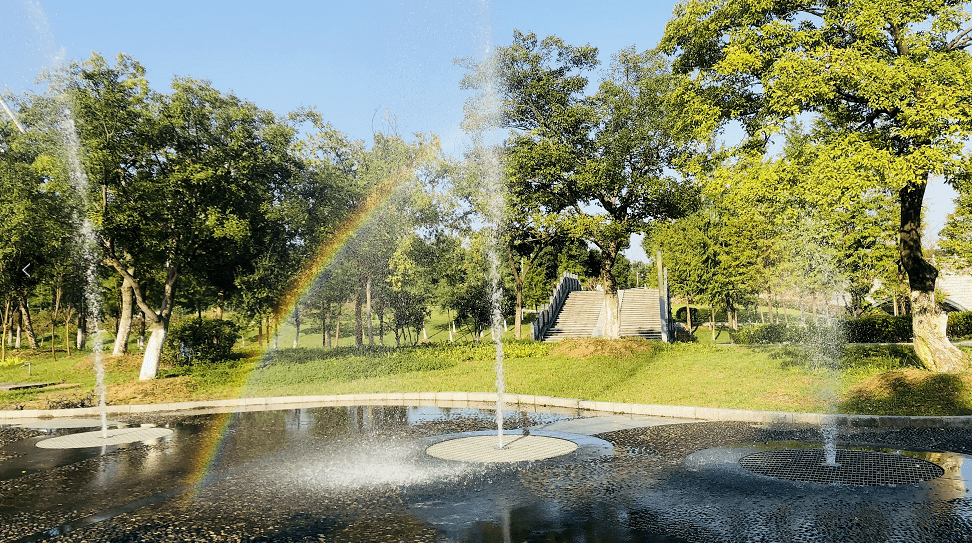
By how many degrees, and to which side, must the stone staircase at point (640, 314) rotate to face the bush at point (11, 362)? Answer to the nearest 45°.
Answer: approximately 45° to its right

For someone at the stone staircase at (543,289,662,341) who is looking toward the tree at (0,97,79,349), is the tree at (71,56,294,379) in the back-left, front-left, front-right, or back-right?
front-left

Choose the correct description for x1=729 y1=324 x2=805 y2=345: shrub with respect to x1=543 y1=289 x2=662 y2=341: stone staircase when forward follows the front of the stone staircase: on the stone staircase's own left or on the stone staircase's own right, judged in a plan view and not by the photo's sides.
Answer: on the stone staircase's own left

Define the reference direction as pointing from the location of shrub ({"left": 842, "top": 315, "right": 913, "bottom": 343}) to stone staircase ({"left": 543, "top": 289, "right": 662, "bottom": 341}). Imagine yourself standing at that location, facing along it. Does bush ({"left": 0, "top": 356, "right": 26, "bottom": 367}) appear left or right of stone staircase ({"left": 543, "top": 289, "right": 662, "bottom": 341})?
left

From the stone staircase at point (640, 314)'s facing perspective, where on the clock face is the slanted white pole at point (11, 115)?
The slanted white pole is roughly at 2 o'clock from the stone staircase.

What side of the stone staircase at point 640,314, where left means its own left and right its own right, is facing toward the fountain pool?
front

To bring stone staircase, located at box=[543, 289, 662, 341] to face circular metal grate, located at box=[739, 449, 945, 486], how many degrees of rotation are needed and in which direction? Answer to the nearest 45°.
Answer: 0° — it already faces it

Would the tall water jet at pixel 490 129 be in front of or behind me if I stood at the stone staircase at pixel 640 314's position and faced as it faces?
in front

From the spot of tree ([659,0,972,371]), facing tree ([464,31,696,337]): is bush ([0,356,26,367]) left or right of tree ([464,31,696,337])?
left

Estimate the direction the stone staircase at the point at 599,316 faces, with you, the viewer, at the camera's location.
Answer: facing the viewer

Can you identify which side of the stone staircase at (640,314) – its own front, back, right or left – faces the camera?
front

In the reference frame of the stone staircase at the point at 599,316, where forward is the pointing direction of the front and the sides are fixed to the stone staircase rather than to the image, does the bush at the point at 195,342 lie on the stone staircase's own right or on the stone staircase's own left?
on the stone staircase's own right

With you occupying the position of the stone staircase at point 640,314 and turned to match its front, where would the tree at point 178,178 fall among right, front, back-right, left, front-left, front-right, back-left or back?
front-right
